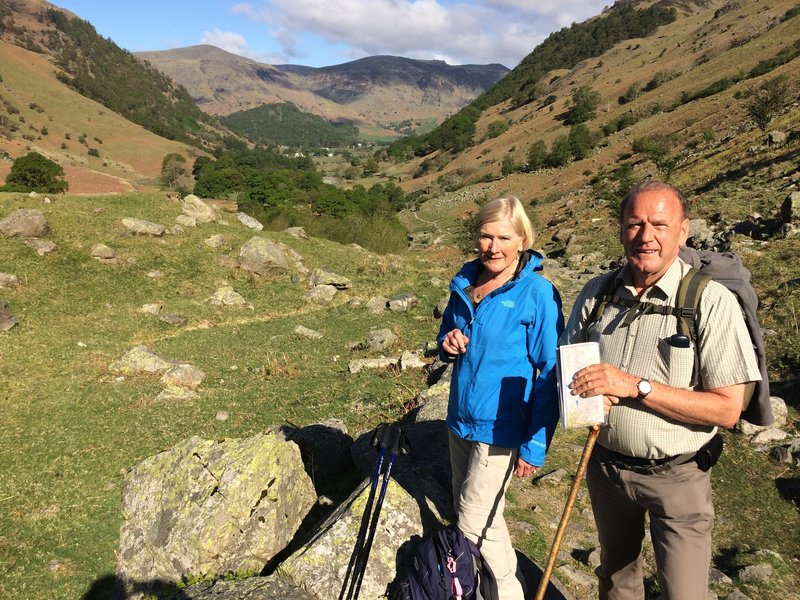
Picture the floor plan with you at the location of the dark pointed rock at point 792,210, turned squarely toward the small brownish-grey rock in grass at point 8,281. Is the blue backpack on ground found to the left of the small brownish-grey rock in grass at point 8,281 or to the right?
left

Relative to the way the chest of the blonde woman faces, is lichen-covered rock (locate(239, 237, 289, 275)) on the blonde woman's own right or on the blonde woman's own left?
on the blonde woman's own right

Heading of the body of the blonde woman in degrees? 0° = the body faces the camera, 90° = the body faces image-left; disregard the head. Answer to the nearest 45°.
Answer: approximately 45°

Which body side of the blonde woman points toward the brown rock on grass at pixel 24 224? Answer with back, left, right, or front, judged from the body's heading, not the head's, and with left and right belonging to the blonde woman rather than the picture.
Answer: right

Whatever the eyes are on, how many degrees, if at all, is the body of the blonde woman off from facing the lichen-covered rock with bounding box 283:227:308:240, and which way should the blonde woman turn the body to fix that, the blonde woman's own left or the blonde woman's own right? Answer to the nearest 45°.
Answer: approximately 90° to the blonde woman's own right

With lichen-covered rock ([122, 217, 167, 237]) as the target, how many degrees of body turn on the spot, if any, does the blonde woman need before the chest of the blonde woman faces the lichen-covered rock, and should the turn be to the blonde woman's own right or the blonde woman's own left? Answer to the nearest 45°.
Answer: approximately 90° to the blonde woman's own right

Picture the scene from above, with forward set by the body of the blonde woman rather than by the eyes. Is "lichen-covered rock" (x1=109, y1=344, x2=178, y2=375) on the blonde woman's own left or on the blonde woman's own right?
on the blonde woman's own right

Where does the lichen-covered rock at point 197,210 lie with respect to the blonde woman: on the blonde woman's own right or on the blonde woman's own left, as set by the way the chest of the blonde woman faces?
on the blonde woman's own right

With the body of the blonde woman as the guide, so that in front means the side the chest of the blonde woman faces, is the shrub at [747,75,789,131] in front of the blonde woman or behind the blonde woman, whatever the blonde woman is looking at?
behind

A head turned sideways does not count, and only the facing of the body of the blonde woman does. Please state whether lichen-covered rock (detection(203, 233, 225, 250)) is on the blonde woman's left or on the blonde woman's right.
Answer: on the blonde woman's right
